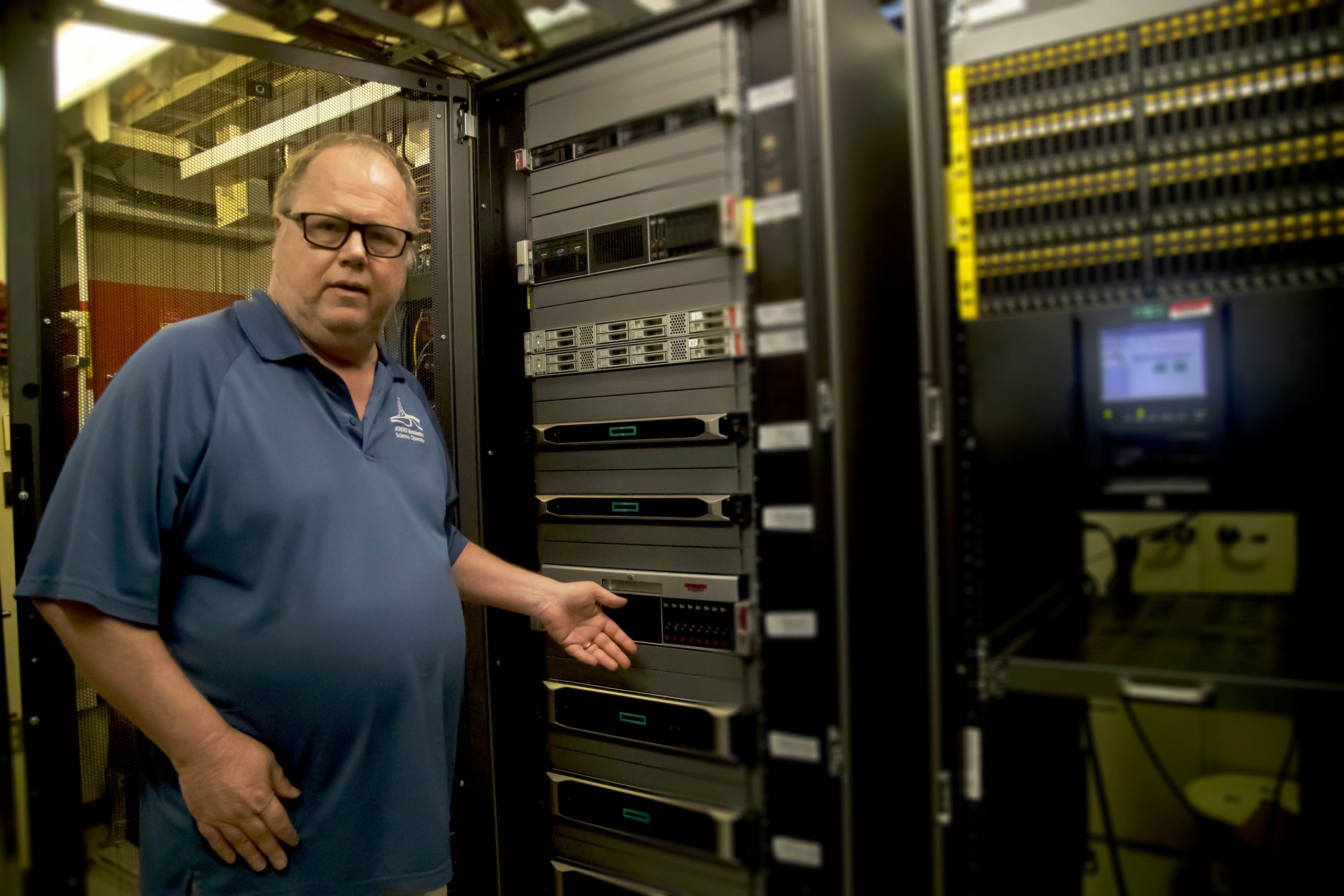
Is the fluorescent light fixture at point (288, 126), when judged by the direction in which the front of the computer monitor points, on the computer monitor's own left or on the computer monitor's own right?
on the computer monitor's own right

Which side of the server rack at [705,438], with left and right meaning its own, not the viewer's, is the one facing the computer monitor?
left

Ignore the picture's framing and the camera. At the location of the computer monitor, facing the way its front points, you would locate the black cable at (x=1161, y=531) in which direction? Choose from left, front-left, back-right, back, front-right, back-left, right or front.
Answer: back

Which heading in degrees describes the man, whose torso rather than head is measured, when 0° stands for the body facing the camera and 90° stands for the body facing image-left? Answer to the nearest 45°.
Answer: approximately 315°

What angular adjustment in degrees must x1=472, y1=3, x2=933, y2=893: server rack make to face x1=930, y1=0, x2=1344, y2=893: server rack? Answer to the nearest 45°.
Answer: approximately 90° to its left

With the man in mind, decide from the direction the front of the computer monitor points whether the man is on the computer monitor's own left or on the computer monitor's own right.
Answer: on the computer monitor's own right

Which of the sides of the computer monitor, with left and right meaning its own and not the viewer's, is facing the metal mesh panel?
right
